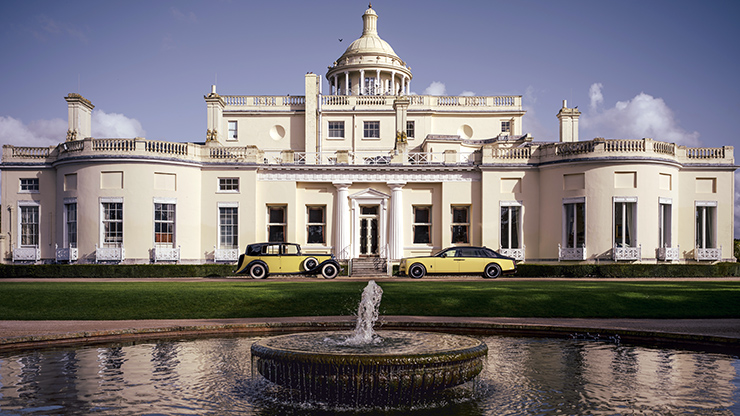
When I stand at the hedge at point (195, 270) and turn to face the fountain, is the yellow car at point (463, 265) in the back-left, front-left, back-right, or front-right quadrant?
front-left

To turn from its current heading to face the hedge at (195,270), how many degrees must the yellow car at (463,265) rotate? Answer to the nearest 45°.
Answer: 0° — it already faces it

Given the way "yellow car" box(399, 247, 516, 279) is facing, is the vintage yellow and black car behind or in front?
in front

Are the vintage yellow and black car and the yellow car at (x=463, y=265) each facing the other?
yes

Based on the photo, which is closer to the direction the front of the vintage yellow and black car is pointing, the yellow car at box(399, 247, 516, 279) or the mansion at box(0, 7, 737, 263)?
the yellow car

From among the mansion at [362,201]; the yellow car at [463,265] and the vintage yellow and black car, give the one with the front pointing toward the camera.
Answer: the mansion

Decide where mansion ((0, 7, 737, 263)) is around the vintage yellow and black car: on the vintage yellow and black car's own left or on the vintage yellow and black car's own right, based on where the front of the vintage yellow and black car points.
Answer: on the vintage yellow and black car's own left

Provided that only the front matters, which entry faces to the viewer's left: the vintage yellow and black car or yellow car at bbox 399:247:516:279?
the yellow car

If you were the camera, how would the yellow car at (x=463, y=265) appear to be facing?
facing to the left of the viewer

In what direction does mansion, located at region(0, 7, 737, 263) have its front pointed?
toward the camera

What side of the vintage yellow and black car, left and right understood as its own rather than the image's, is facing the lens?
right

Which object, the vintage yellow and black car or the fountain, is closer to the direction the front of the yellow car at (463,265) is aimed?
the vintage yellow and black car

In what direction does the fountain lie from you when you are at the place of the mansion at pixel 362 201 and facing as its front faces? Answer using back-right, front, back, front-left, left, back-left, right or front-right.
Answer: front

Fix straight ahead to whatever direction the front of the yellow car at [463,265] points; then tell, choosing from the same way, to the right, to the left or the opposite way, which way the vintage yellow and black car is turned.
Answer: the opposite way

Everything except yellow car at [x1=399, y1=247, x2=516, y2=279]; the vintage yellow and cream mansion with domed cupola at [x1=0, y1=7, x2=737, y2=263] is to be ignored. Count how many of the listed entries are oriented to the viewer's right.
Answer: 1

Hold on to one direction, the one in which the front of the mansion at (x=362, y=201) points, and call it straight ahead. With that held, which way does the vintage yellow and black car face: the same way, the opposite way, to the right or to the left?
to the left
